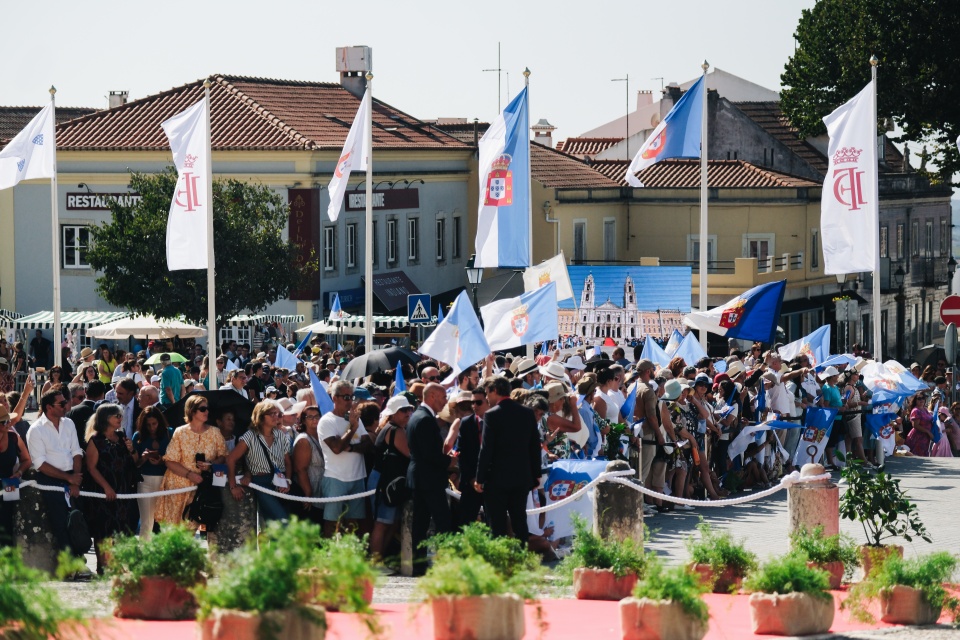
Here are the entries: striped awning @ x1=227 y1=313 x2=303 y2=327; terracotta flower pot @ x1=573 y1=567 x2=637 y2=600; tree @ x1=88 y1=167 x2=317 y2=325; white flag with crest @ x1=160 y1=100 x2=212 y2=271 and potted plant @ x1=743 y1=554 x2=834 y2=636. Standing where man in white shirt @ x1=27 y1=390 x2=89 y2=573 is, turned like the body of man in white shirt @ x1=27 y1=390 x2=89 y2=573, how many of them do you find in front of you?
2

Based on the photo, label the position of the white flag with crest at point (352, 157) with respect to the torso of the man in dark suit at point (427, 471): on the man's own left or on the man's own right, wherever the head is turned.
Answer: on the man's own left

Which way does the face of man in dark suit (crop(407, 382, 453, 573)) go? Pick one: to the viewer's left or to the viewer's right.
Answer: to the viewer's right

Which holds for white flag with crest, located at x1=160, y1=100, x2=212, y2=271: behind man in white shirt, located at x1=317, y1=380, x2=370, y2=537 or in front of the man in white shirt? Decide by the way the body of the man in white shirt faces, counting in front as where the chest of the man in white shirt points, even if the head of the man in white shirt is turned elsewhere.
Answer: behind

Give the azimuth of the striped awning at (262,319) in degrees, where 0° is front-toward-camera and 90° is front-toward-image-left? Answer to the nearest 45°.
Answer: approximately 0°
